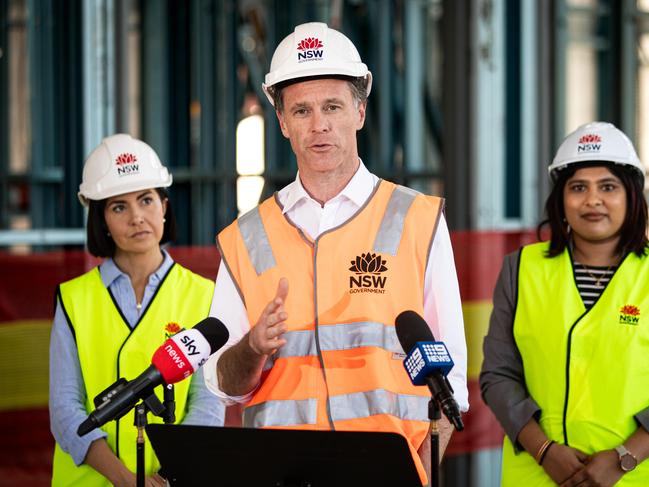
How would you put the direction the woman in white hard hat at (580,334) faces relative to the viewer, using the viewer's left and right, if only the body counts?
facing the viewer

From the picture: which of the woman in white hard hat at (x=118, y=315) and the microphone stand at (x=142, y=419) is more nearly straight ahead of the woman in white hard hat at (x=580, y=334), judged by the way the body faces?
the microphone stand

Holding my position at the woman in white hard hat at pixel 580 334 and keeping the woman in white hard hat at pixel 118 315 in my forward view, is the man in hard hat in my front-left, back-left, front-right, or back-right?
front-left

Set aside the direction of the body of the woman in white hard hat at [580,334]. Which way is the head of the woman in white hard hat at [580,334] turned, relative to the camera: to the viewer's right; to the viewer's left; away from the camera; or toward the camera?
toward the camera

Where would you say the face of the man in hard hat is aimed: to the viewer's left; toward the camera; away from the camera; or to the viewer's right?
toward the camera

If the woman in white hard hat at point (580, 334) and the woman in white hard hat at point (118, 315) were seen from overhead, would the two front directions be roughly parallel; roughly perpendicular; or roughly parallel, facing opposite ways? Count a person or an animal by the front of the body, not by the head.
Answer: roughly parallel

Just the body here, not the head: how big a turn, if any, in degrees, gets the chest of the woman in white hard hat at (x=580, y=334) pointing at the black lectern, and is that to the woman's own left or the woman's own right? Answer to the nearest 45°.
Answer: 0° — they already face it

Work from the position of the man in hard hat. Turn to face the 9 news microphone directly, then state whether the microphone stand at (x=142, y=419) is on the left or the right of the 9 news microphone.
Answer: right

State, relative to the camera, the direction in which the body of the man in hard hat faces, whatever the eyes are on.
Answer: toward the camera

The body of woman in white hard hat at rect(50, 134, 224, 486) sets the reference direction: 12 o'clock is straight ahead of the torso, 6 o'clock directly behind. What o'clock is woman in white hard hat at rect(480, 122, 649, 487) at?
woman in white hard hat at rect(480, 122, 649, 487) is roughly at 9 o'clock from woman in white hard hat at rect(50, 134, 224, 486).

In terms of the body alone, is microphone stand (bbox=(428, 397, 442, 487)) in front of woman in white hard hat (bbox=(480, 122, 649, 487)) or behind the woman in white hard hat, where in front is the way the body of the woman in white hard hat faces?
in front

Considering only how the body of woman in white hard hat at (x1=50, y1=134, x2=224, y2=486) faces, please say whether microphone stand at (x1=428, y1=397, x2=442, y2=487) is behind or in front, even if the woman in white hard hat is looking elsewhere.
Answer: in front
